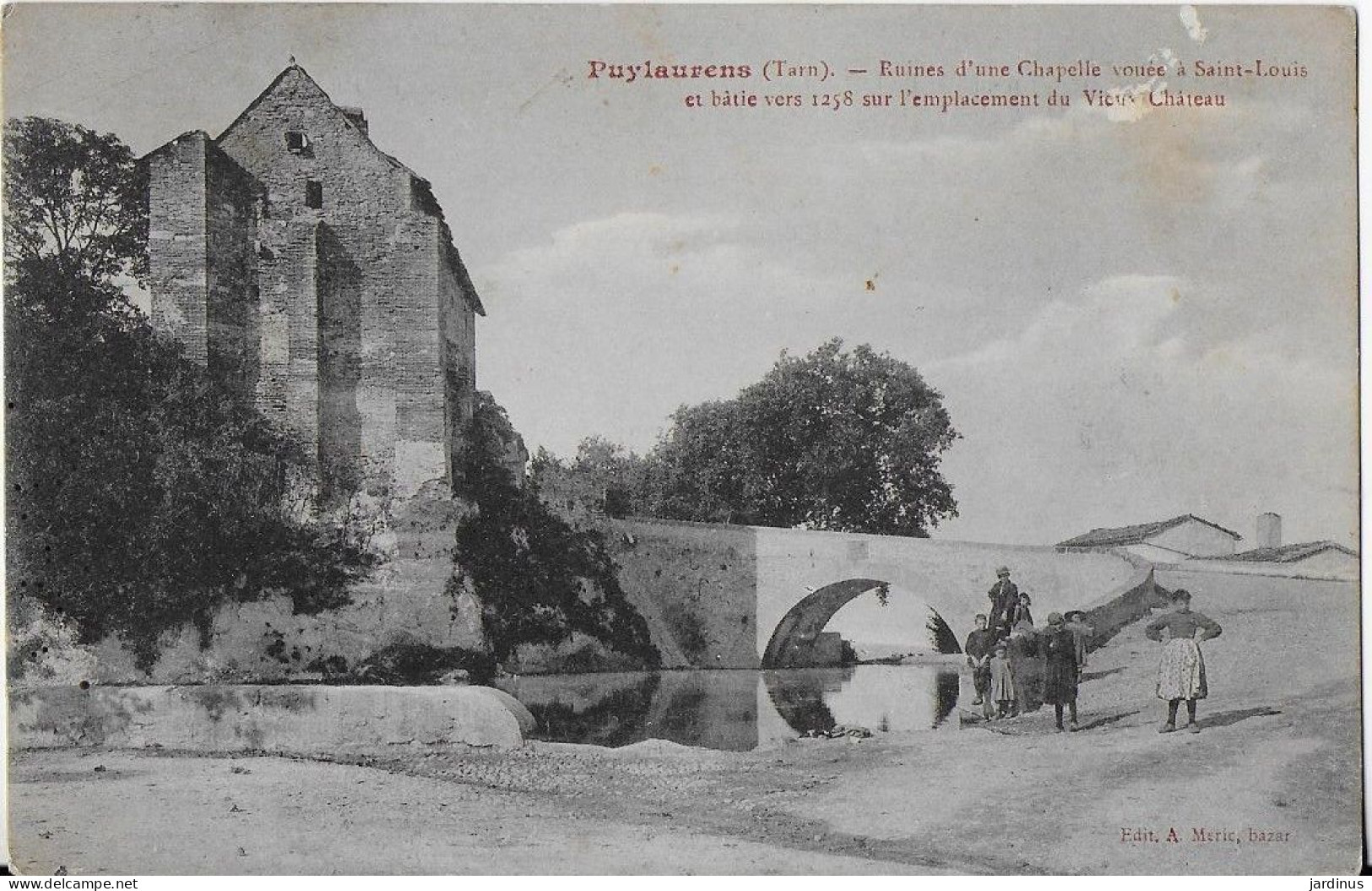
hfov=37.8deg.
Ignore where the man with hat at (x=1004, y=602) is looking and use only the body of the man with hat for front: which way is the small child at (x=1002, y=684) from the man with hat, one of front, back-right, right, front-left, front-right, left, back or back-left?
front

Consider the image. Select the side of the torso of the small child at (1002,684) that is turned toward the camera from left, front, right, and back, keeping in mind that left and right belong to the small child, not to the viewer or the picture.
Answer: front

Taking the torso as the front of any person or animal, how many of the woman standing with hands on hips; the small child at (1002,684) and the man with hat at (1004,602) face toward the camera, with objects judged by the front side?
3

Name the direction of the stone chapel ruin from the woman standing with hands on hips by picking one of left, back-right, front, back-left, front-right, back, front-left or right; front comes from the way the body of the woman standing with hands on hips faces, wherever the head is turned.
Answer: right

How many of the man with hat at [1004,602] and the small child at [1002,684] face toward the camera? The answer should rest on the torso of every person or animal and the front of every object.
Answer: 2

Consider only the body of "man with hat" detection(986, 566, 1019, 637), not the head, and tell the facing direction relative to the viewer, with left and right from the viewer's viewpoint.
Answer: facing the viewer

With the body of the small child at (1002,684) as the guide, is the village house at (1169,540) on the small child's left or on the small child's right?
on the small child's left

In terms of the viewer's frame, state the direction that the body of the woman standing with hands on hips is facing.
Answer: toward the camera

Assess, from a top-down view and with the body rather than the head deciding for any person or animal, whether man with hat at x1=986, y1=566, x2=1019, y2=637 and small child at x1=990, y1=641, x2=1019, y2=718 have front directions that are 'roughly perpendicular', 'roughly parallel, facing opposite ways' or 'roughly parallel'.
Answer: roughly parallel

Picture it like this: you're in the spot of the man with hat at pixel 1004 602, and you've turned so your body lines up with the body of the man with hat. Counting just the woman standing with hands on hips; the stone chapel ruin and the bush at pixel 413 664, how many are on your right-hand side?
2

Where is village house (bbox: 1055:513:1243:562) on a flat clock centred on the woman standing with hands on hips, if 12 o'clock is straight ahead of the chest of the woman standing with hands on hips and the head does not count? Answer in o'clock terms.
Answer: The village house is roughly at 6 o'clock from the woman standing with hands on hips.

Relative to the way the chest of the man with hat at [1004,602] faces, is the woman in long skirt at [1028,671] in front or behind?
in front
